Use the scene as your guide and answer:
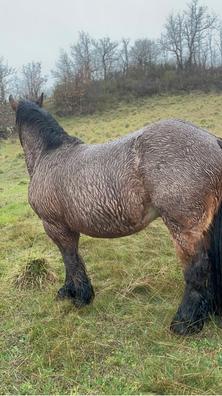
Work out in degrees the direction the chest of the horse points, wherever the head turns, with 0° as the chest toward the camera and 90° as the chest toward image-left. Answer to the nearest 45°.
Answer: approximately 135°

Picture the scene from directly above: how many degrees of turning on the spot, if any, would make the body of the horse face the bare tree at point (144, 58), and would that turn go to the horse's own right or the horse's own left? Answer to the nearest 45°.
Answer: approximately 45° to the horse's own right

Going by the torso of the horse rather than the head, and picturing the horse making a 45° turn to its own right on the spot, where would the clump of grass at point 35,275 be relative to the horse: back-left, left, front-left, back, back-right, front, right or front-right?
front-left

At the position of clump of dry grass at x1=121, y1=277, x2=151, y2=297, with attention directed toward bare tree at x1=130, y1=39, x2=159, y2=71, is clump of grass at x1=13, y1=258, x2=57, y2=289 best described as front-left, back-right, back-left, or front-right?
front-left
